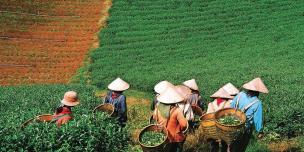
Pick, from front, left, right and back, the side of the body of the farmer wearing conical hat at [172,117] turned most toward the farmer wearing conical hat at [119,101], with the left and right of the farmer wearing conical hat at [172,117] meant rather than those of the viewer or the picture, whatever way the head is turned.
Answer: left

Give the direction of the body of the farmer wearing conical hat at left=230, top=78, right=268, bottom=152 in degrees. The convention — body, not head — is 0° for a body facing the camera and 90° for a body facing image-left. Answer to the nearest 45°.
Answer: approximately 225°

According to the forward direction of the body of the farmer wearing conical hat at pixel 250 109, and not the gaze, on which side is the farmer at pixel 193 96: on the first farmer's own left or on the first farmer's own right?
on the first farmer's own left

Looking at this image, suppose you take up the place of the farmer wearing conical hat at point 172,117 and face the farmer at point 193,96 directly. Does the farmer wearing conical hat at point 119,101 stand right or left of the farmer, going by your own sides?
left

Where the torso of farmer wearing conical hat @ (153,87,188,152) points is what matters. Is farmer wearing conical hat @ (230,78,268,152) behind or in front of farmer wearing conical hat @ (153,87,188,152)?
in front

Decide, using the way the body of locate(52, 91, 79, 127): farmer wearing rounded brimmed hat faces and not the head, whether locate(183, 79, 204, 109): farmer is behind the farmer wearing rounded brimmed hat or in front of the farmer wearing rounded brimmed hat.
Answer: in front
